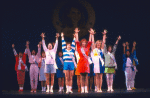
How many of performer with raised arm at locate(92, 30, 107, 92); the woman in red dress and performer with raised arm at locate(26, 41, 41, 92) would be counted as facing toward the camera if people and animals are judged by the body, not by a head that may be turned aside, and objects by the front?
3

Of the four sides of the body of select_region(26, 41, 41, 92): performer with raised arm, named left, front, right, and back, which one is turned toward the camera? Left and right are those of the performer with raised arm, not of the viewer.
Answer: front

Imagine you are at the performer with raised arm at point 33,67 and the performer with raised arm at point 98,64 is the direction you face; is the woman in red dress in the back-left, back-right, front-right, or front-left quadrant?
front-right

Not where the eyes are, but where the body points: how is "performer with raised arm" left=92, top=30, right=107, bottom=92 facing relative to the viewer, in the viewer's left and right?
facing the viewer

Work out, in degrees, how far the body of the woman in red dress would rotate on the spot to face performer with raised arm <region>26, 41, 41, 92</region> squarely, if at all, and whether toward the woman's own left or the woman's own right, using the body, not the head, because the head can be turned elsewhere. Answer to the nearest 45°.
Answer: approximately 135° to the woman's own right

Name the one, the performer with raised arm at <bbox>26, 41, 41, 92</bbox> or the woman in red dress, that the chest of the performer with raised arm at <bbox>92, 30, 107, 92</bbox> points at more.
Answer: the woman in red dress

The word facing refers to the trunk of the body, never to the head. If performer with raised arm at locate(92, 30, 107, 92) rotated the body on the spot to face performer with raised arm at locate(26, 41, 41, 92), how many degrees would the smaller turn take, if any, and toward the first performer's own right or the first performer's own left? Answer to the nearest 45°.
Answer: approximately 90° to the first performer's own right

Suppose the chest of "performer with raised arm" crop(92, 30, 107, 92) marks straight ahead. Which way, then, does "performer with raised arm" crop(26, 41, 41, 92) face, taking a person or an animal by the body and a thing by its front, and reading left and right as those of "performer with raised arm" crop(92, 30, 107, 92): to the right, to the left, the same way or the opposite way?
the same way

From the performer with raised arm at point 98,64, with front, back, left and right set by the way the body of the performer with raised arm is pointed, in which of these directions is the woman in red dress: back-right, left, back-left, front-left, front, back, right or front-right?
front-right

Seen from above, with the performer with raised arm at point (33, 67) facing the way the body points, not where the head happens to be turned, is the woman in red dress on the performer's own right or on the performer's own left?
on the performer's own left

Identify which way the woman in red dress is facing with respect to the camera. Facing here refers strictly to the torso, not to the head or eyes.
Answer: toward the camera

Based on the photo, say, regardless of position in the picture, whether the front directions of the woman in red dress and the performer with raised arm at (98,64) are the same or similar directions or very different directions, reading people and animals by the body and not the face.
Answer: same or similar directions

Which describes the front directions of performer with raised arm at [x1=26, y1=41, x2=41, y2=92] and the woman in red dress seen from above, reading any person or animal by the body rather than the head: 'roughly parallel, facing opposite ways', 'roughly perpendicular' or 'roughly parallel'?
roughly parallel

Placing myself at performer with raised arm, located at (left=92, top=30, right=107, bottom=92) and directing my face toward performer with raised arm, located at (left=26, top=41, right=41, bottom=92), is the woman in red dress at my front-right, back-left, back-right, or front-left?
front-left

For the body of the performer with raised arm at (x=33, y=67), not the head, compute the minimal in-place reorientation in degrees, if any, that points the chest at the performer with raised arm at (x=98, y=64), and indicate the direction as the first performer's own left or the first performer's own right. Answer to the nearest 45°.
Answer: approximately 45° to the first performer's own left
